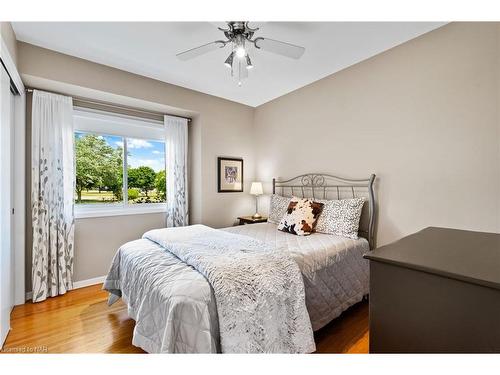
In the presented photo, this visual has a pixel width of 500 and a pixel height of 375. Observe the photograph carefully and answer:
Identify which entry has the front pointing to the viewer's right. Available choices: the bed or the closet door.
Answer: the closet door

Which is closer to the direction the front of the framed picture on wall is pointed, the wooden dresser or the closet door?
the wooden dresser

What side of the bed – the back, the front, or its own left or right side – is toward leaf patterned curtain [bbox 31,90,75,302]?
right

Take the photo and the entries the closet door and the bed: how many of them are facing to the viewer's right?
1

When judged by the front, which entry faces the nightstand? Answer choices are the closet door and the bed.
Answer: the closet door

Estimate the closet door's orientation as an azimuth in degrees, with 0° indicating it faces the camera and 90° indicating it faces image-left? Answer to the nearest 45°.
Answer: approximately 270°

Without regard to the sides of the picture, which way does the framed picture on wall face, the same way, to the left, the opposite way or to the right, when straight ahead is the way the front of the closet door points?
to the right

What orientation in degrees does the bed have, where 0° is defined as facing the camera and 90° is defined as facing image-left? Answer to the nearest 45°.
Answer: approximately 45°

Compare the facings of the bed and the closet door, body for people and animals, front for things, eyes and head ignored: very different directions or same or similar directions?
very different directions

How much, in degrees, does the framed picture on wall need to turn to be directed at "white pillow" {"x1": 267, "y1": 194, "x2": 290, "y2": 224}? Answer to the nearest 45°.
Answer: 0° — it already faces it

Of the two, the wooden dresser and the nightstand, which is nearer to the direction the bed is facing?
the wooden dresser

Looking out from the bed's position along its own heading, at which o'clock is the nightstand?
The nightstand is roughly at 5 o'clock from the bed.
